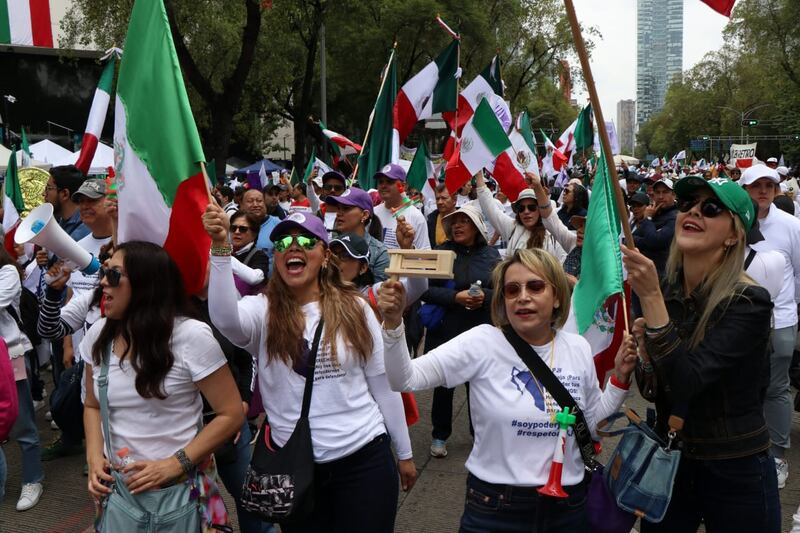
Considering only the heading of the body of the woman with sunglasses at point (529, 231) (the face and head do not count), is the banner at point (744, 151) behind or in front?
behind

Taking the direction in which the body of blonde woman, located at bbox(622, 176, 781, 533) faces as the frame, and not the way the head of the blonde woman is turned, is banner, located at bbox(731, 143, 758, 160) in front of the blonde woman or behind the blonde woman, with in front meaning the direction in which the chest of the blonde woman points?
behind

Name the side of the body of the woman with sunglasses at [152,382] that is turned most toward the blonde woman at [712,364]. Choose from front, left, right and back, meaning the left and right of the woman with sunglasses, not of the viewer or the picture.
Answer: left

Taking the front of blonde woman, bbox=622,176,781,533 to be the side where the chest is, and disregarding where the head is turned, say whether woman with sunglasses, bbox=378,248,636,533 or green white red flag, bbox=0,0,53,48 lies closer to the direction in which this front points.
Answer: the woman with sunglasses

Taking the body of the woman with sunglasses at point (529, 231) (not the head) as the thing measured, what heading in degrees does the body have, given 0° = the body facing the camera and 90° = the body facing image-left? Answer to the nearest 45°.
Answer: approximately 0°

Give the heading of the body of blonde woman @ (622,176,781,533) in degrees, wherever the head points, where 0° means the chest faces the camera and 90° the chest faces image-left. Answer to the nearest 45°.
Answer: approximately 45°

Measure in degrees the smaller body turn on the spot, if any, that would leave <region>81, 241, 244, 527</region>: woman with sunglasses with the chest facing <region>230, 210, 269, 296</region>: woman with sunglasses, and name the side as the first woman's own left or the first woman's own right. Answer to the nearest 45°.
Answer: approximately 135° to the first woman's own right

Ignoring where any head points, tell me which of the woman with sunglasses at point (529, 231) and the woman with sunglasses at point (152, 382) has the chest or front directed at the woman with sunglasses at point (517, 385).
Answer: the woman with sunglasses at point (529, 231)

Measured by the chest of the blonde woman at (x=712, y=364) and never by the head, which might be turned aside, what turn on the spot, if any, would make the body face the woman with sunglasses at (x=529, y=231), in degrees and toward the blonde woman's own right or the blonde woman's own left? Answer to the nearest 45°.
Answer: approximately 90° to the blonde woman's own right

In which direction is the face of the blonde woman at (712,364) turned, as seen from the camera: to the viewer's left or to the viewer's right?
to the viewer's left

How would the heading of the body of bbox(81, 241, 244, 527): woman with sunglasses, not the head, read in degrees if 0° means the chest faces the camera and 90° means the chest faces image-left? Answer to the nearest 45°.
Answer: approximately 45°

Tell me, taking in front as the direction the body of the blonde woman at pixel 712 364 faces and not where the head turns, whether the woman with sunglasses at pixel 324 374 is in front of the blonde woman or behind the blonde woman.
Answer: in front

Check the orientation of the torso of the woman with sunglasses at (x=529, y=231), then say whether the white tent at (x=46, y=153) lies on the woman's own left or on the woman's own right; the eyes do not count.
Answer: on the woman's own right
